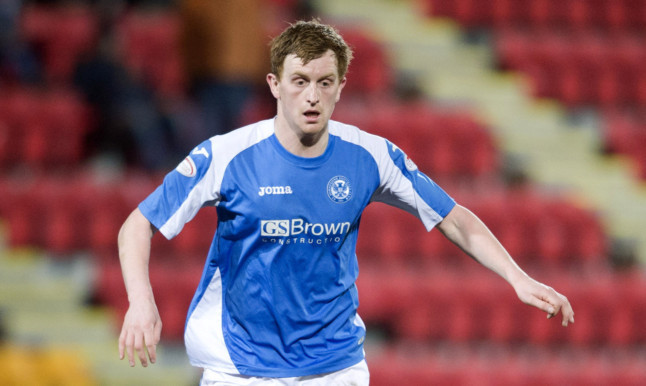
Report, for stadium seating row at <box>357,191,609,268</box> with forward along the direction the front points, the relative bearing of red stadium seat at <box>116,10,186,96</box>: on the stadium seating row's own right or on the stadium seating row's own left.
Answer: on the stadium seating row's own right

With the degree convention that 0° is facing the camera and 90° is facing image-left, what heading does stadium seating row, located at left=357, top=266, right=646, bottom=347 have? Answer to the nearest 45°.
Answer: approximately 0°

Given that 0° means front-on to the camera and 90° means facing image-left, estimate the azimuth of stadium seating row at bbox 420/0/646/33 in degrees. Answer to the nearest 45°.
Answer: approximately 0°
